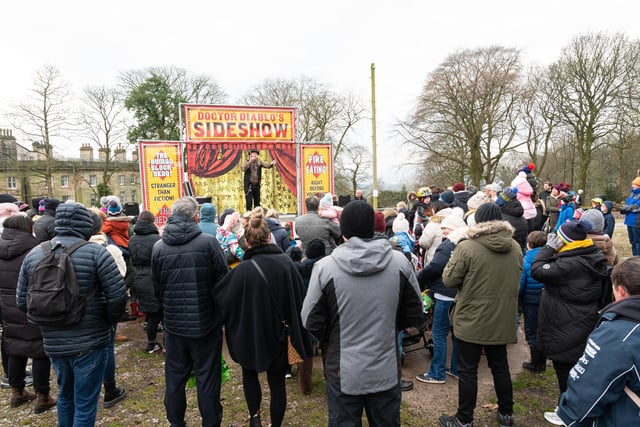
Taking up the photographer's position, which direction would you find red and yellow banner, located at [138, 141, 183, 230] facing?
facing the viewer

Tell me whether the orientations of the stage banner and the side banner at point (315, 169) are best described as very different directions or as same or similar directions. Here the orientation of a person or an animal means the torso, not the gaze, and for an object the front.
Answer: same or similar directions

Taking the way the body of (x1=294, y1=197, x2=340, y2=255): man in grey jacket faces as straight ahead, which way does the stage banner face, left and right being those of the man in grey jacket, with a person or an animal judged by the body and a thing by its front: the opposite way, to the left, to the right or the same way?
the opposite way

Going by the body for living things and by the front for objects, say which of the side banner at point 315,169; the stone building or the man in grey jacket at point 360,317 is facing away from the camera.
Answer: the man in grey jacket

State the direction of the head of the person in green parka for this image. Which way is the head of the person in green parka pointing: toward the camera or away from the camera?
away from the camera

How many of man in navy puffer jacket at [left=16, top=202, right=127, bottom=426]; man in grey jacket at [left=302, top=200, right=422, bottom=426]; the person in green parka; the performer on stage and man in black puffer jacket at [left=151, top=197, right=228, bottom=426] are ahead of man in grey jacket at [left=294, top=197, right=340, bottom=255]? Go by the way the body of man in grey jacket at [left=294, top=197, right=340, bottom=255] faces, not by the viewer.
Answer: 1

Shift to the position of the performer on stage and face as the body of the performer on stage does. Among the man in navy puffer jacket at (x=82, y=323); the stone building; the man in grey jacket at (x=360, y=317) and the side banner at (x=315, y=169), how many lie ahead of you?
2

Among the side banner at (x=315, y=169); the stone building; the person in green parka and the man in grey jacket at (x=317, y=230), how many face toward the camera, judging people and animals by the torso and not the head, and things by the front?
2

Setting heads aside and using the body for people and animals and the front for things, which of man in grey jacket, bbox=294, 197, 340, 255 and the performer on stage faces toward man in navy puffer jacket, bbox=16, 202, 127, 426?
the performer on stage

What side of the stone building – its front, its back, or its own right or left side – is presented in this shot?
front

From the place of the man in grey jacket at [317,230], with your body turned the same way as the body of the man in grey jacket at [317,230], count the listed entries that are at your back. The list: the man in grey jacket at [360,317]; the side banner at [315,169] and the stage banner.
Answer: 1

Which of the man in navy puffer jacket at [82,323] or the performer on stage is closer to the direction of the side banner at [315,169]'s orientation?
the man in navy puffer jacket

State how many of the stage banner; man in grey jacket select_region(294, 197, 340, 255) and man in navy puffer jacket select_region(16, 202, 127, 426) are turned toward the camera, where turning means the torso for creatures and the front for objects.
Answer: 1

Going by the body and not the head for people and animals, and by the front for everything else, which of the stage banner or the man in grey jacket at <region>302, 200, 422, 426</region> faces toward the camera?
the stage banner

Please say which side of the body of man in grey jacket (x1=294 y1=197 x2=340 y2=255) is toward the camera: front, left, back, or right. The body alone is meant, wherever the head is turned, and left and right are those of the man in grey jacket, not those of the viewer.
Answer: back

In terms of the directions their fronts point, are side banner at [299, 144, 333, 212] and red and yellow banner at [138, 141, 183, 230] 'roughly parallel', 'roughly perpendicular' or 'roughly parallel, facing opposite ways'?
roughly parallel

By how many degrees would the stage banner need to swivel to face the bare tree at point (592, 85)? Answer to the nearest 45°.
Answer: approximately 90° to its left

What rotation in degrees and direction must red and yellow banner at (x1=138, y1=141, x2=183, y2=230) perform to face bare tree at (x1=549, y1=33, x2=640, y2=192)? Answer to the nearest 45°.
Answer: approximately 90° to its left

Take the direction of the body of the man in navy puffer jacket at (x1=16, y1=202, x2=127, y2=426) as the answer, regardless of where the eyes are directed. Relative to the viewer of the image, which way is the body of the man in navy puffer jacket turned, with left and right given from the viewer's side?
facing away from the viewer and to the right of the viewer

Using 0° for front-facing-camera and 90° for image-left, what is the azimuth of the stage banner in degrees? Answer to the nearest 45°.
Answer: approximately 0°

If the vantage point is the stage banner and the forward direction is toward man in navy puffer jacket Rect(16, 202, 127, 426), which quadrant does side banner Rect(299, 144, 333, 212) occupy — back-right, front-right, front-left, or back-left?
back-left

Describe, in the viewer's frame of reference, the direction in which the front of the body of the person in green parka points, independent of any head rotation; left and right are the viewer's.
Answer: facing away from the viewer and to the left of the viewer

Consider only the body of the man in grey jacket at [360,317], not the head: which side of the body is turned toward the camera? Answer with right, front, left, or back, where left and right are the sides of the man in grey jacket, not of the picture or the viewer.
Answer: back

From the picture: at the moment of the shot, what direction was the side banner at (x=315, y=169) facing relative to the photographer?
facing the viewer

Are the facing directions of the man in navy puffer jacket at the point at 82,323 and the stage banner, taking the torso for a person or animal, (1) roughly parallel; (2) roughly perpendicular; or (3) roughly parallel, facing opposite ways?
roughly parallel, facing opposite ways
